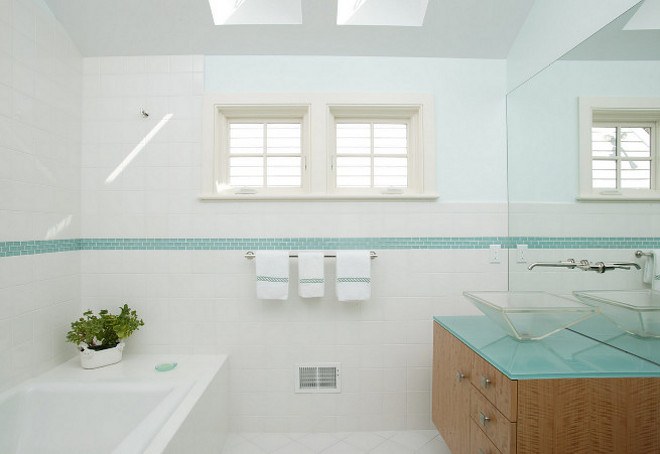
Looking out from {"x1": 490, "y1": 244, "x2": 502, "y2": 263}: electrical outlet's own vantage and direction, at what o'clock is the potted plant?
The potted plant is roughly at 2 o'clock from the electrical outlet.

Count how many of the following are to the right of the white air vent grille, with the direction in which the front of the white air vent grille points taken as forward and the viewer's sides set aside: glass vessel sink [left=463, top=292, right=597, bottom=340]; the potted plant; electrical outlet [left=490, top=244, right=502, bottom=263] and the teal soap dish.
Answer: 2

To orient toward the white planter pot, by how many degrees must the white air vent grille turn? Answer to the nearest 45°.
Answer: approximately 90° to its right

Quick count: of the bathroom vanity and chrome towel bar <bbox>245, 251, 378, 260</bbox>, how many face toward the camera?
1

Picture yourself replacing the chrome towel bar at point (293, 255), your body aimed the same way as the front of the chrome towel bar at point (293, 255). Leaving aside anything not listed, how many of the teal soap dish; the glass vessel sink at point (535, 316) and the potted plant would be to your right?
2

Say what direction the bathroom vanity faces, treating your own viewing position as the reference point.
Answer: facing to the left of the viewer

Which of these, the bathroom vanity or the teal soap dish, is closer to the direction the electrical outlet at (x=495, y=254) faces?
the bathroom vanity

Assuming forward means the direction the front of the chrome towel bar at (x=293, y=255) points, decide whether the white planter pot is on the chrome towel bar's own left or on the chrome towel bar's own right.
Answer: on the chrome towel bar's own right

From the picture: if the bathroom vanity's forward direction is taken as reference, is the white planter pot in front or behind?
in front

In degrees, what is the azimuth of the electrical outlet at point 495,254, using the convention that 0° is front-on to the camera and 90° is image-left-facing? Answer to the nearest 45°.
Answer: approximately 0°

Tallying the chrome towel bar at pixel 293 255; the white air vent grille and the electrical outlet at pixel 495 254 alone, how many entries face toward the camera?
3
